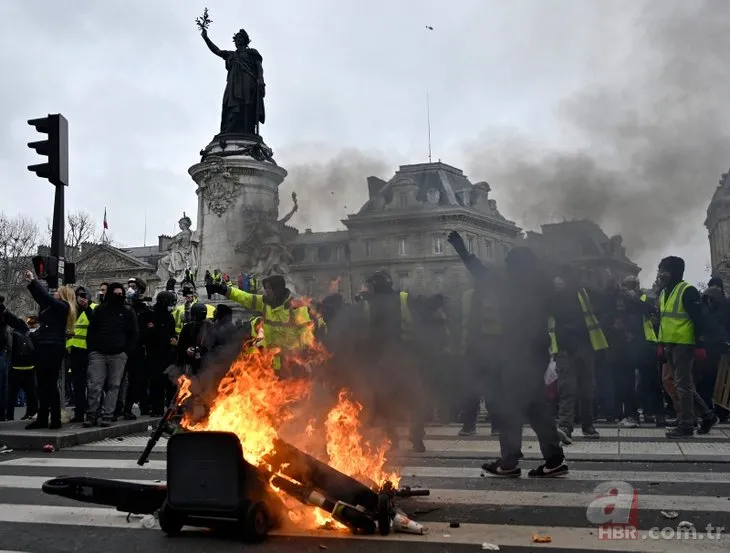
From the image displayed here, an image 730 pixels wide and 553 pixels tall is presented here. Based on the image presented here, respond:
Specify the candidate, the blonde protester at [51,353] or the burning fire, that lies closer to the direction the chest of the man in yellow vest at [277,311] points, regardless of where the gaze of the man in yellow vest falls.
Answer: the burning fire

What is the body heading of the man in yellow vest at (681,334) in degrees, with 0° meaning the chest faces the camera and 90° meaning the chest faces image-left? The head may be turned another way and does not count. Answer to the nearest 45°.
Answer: approximately 45°

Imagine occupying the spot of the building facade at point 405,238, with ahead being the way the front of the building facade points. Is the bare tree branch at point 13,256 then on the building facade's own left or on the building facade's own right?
on the building facade's own right

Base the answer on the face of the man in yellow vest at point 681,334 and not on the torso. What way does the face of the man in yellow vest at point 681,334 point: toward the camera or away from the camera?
toward the camera

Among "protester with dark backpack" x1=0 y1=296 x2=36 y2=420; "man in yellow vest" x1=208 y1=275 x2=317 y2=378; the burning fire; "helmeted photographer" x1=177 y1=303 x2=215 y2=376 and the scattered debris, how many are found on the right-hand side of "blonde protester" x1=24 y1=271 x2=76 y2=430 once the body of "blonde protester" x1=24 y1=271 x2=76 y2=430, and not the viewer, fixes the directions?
1

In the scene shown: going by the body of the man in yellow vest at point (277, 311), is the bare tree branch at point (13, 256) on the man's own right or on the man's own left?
on the man's own right

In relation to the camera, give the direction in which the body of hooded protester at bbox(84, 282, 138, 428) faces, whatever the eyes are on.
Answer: toward the camera

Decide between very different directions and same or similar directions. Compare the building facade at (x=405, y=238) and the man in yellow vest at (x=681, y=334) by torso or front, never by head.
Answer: same or similar directions

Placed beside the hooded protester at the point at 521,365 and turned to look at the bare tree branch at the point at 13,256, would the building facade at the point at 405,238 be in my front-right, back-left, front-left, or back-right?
front-right

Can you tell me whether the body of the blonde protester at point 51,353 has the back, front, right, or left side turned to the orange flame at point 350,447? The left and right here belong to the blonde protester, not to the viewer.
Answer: left

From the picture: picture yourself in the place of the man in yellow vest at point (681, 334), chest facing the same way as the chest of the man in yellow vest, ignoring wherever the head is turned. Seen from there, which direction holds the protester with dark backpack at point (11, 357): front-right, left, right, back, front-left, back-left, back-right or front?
front-right

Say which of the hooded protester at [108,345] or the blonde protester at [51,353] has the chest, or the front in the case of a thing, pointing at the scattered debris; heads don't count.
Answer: the hooded protester at [108,345]

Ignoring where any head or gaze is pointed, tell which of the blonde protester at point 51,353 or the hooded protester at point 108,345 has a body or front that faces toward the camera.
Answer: the hooded protester at point 108,345

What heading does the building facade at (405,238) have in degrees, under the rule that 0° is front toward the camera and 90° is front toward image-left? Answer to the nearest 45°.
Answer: approximately 45°
